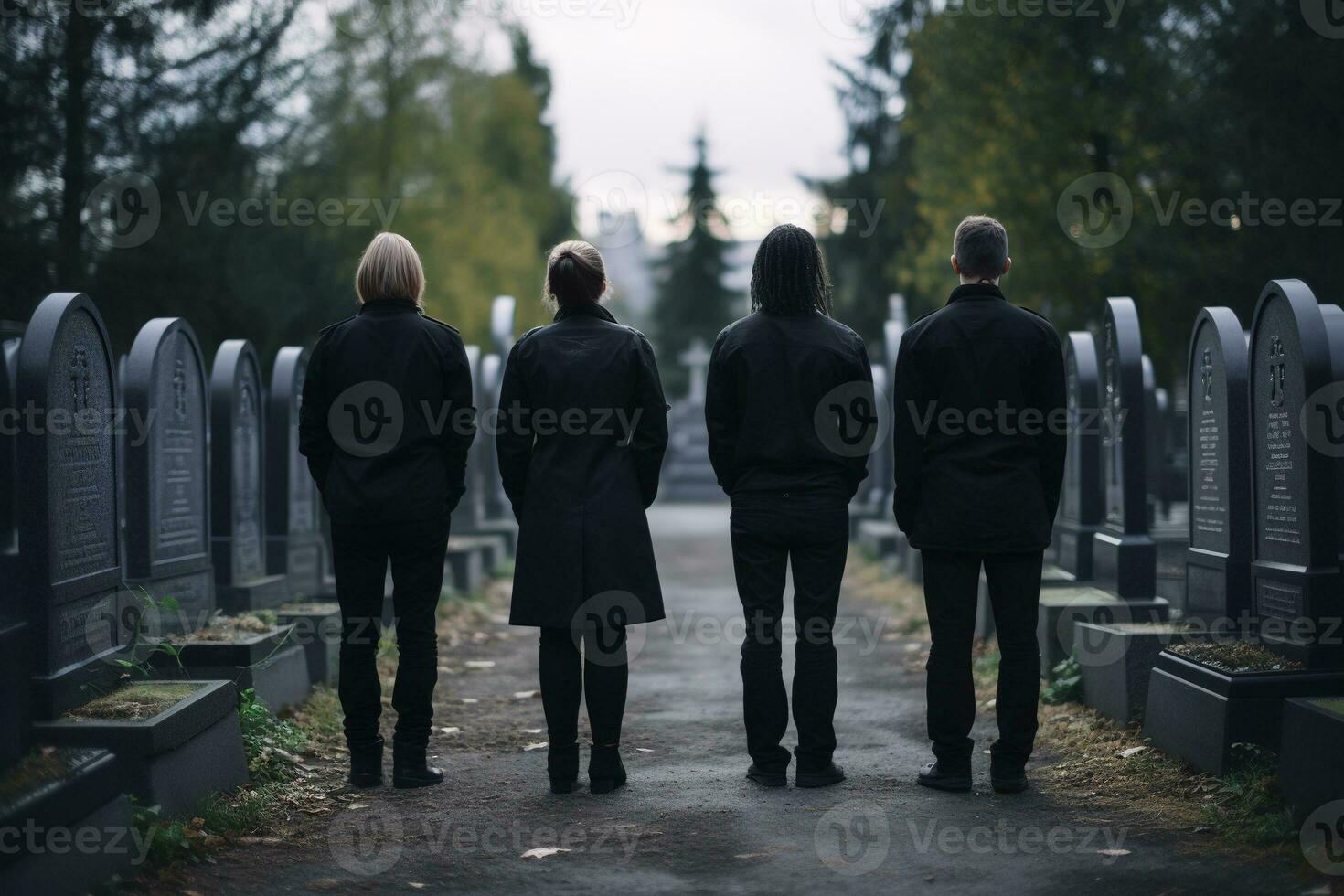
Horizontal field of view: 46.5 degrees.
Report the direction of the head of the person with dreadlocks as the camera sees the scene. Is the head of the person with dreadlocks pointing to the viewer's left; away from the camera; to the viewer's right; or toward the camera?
away from the camera

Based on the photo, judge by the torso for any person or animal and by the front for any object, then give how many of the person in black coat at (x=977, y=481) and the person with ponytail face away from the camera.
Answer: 2

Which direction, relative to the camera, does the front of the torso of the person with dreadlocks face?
away from the camera

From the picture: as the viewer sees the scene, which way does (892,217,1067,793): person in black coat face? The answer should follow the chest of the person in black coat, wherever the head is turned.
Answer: away from the camera

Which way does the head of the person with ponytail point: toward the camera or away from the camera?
away from the camera

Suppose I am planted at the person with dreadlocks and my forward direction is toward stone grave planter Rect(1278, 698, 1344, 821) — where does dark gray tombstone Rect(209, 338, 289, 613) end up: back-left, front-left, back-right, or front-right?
back-left

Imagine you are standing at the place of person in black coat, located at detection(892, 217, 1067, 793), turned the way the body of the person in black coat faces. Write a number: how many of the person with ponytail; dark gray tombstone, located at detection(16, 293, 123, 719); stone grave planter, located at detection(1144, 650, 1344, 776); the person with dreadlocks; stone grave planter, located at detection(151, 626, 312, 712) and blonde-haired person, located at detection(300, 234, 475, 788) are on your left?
5

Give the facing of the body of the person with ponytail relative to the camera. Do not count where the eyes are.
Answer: away from the camera

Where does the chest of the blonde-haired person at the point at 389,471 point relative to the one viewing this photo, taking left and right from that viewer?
facing away from the viewer

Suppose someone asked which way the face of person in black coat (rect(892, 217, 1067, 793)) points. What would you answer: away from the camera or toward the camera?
away from the camera

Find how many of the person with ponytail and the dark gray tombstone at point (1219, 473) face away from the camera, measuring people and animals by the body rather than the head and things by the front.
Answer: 1

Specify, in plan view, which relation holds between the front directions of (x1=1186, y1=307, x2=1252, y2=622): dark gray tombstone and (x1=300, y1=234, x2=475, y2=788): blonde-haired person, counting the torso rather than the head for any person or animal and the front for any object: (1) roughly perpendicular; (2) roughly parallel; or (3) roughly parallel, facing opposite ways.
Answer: roughly perpendicular
